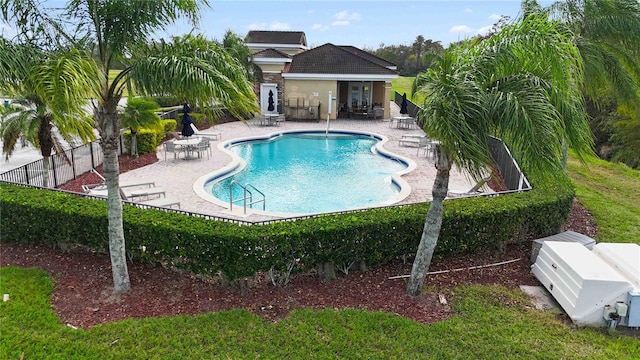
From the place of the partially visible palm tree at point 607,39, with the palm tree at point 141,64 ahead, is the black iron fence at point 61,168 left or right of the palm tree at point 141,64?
right

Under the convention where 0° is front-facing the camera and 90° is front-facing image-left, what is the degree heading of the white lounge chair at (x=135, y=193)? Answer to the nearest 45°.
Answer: approximately 270°

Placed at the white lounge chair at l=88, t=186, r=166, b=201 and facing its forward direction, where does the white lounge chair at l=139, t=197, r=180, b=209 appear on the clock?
the white lounge chair at l=139, t=197, r=180, b=209 is roughly at 2 o'clock from the white lounge chair at l=88, t=186, r=166, b=201.

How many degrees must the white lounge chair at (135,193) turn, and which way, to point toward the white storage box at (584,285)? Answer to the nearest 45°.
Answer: approximately 45° to its right

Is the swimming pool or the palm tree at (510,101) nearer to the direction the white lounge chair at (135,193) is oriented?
the swimming pool

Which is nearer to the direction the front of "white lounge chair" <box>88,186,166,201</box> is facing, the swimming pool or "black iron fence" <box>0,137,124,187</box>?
the swimming pool

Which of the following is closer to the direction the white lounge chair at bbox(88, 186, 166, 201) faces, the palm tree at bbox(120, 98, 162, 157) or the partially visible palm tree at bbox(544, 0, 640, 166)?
the partially visible palm tree

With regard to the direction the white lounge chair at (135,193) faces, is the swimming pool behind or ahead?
ahead

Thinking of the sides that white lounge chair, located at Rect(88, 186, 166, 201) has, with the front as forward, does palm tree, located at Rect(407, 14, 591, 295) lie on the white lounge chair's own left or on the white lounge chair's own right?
on the white lounge chair's own right

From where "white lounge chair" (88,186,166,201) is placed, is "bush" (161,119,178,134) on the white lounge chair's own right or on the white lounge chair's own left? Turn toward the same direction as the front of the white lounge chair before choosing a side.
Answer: on the white lounge chair's own left

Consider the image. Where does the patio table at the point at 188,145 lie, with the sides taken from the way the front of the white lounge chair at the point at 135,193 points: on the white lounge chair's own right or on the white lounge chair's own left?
on the white lounge chair's own left

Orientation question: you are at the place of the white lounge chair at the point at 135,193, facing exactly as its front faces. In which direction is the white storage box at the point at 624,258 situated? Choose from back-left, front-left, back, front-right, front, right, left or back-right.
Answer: front-right
